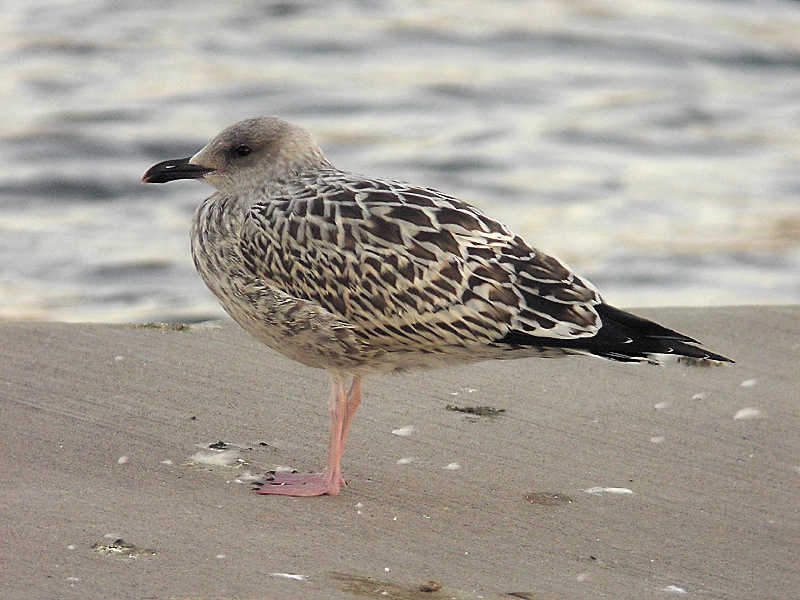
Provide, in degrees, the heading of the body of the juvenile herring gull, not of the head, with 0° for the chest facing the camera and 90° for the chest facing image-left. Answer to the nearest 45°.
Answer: approximately 90°
